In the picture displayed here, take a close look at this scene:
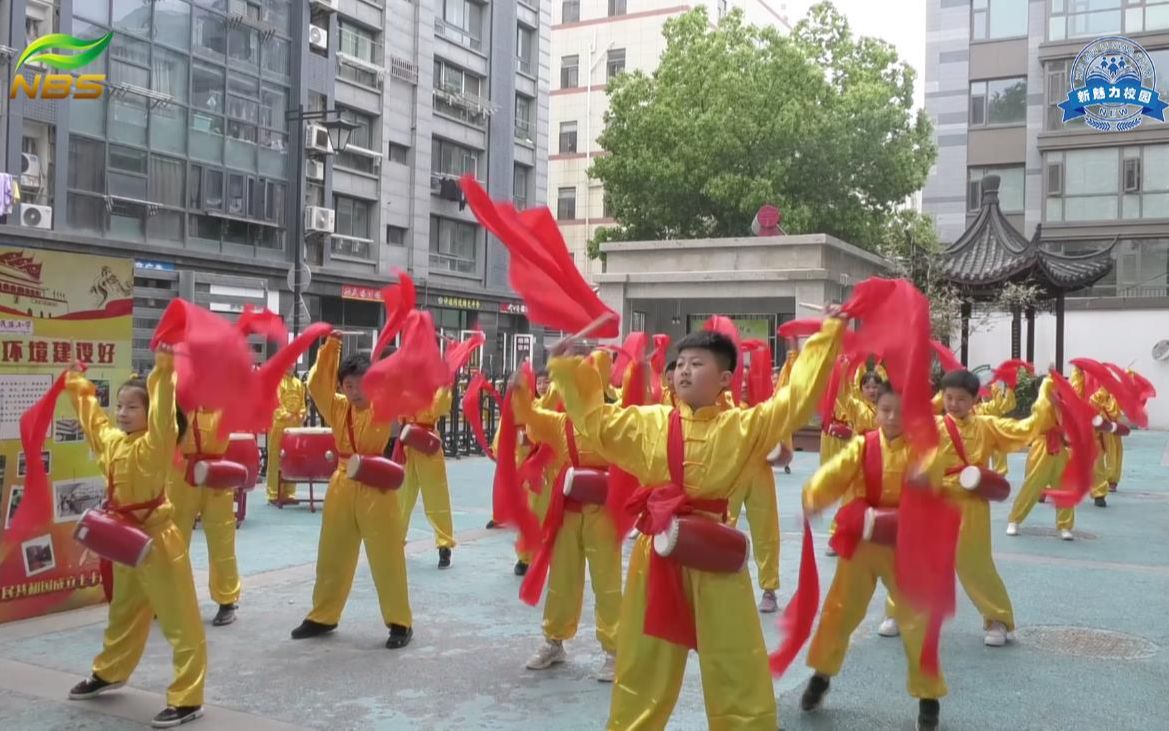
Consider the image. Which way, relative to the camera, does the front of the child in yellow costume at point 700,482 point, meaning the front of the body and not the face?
toward the camera

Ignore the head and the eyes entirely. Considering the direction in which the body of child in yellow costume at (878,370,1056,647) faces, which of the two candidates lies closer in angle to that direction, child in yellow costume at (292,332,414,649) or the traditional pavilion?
the child in yellow costume

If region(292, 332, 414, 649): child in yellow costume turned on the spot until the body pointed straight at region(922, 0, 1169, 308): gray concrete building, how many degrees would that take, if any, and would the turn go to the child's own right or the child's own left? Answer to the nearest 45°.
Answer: approximately 135° to the child's own left

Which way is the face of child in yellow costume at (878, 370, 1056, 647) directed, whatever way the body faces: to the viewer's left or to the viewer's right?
to the viewer's left

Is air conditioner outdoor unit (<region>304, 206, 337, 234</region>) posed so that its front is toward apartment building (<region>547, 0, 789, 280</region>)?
no

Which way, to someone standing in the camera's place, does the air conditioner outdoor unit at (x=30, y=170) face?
facing the viewer and to the right of the viewer

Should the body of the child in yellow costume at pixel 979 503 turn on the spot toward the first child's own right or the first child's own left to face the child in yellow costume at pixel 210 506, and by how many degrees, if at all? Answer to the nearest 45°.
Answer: approximately 45° to the first child's own right

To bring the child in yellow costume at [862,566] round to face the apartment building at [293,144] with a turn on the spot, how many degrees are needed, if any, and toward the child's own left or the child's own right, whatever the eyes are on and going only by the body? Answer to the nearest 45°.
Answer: approximately 135° to the child's own right

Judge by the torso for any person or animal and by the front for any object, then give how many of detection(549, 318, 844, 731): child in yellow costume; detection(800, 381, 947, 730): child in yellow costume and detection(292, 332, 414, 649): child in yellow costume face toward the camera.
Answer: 3

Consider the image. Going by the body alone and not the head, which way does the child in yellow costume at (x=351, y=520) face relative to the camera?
toward the camera

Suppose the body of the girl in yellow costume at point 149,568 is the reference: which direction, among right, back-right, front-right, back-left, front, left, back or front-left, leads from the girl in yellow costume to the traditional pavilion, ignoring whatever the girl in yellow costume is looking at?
back

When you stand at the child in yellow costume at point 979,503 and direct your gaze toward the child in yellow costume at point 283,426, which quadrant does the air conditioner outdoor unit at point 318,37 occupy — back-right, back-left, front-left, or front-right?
front-right

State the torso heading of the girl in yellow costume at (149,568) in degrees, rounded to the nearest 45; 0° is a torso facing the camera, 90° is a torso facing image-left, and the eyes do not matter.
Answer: approximately 45°

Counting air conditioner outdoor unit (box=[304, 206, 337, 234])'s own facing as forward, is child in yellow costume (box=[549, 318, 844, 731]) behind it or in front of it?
in front
